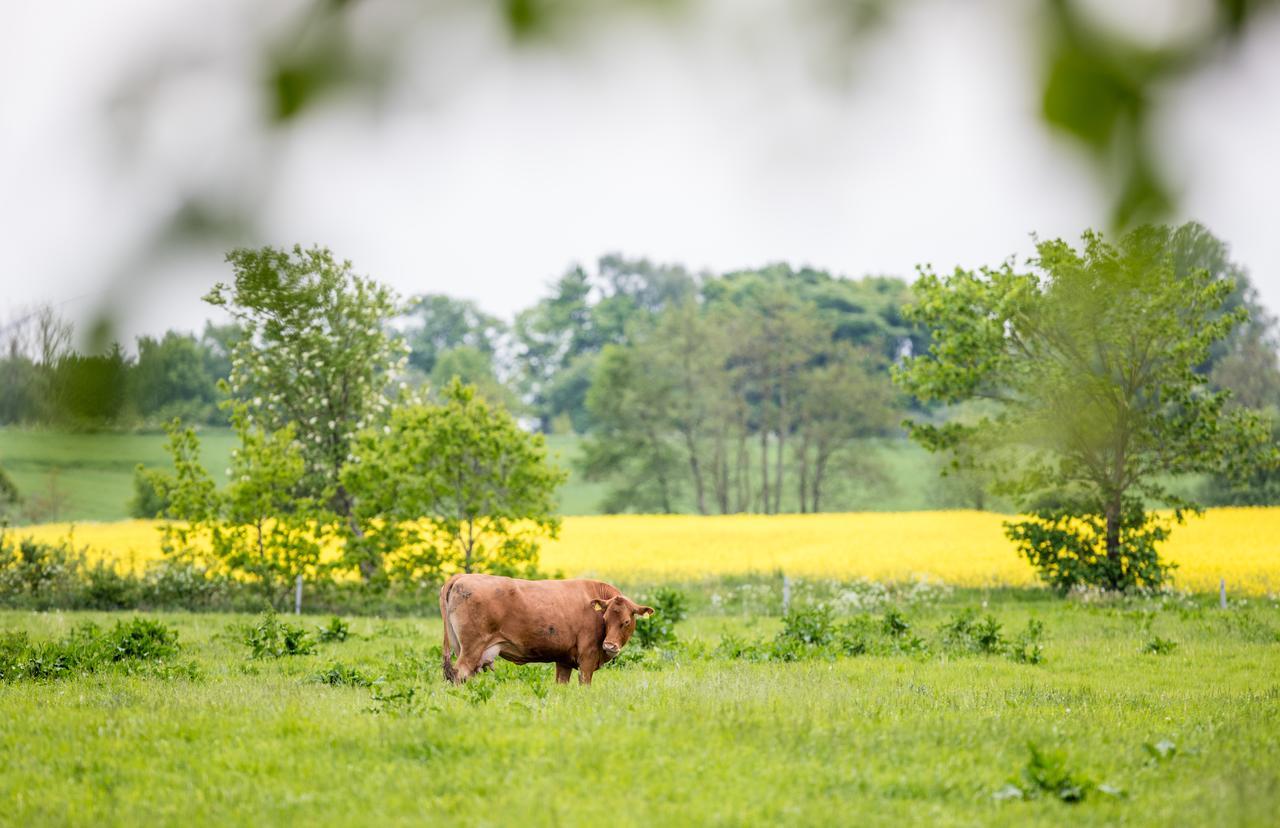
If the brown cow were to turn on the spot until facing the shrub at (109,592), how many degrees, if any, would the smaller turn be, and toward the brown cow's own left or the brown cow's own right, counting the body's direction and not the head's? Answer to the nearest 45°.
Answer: approximately 135° to the brown cow's own left

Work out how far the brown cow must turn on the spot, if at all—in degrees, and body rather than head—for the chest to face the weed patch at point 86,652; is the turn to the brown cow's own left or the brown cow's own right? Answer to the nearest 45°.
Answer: approximately 135° to the brown cow's own left

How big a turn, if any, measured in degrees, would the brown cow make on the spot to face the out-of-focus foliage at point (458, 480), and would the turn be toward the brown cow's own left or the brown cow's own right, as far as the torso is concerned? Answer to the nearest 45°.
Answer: approximately 90° to the brown cow's own left

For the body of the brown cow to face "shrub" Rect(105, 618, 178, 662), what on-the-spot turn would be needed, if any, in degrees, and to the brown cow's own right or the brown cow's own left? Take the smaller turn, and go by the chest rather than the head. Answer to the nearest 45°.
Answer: approximately 135° to the brown cow's own left

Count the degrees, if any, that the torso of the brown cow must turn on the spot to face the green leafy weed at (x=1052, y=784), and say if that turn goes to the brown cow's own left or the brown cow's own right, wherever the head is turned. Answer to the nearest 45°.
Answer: approximately 45° to the brown cow's own right

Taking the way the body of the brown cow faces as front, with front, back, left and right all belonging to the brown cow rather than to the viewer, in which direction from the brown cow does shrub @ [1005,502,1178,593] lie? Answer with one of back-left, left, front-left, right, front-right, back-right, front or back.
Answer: front-left

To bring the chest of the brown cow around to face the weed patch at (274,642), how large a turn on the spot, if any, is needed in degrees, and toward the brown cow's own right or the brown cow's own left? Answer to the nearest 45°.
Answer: approximately 135° to the brown cow's own left

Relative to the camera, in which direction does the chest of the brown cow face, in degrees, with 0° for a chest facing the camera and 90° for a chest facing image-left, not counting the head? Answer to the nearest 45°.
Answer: approximately 270°

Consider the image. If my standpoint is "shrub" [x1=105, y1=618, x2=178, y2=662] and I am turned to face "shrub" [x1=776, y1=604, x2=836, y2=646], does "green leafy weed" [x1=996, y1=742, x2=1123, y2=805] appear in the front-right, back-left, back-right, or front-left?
front-right

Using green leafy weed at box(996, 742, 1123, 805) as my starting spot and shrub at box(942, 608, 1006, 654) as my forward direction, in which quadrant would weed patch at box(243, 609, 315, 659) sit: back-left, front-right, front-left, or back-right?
front-left
